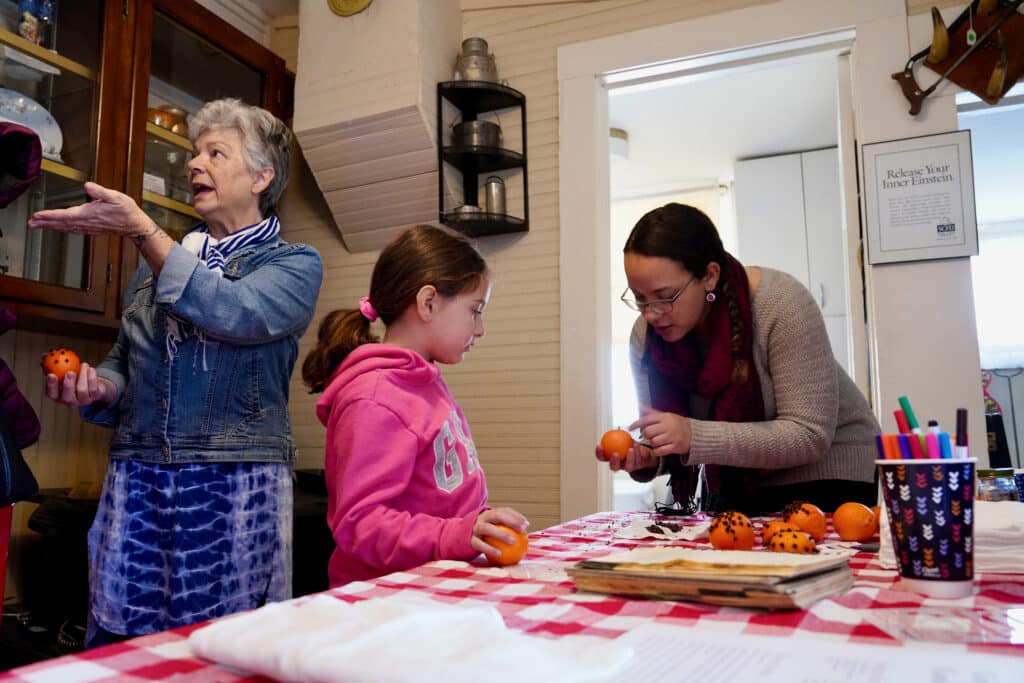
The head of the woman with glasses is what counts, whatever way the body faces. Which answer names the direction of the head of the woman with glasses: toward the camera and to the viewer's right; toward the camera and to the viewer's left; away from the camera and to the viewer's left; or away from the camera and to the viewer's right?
toward the camera and to the viewer's left

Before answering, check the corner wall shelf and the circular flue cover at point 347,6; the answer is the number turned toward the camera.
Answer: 2

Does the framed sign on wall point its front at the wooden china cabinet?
no

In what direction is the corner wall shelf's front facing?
toward the camera

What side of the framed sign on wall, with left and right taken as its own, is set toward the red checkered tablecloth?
front

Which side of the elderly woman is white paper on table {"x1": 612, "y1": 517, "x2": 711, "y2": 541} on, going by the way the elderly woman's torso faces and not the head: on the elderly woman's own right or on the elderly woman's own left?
on the elderly woman's own left

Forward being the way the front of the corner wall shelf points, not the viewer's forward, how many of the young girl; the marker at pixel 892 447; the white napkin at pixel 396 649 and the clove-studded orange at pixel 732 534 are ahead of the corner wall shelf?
4

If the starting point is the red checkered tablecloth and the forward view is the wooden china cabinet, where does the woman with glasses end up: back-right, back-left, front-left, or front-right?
front-right

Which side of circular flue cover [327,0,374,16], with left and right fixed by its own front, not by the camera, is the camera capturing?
front

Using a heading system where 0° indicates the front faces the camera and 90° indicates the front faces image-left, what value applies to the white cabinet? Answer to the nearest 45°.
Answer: approximately 45°

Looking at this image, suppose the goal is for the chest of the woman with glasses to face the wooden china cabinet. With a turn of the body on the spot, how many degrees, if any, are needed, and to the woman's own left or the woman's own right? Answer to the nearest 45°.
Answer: approximately 45° to the woman's own right

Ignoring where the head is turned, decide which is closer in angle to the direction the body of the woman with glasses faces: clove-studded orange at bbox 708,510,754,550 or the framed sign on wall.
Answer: the clove-studded orange

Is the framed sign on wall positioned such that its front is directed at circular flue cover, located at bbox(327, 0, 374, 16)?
no

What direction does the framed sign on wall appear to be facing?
toward the camera

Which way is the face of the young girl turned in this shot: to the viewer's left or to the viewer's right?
to the viewer's right

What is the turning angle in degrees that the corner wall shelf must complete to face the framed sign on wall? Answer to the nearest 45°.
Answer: approximately 90° to its left

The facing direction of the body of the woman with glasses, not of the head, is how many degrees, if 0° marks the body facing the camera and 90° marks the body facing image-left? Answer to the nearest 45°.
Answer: approximately 45°

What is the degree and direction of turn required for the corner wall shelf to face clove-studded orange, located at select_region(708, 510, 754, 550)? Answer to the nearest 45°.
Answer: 0° — it already faces it
